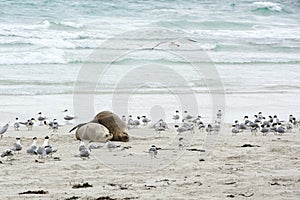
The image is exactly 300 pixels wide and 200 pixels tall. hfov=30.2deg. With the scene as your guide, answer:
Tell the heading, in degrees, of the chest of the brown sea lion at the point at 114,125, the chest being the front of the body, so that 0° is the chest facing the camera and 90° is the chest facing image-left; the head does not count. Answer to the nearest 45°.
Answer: approximately 315°

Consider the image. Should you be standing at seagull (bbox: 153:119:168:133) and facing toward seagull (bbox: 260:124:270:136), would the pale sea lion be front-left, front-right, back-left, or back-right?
back-right

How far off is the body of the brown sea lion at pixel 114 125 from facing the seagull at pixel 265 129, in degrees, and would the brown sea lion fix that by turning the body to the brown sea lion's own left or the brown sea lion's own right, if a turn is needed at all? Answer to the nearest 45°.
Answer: approximately 45° to the brown sea lion's own left

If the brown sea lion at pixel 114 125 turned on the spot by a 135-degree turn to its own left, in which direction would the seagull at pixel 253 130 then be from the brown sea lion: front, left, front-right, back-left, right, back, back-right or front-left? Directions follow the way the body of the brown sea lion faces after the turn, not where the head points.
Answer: right

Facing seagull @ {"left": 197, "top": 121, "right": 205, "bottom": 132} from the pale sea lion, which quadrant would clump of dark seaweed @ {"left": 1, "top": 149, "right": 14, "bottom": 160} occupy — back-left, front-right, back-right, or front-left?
back-right

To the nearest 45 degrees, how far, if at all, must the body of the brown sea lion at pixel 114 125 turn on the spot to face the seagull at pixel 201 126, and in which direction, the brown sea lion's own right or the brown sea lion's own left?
approximately 45° to the brown sea lion's own left

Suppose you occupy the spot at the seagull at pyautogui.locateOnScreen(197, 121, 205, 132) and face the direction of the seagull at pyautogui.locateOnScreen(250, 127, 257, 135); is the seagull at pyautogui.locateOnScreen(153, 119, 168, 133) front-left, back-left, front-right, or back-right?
back-right
